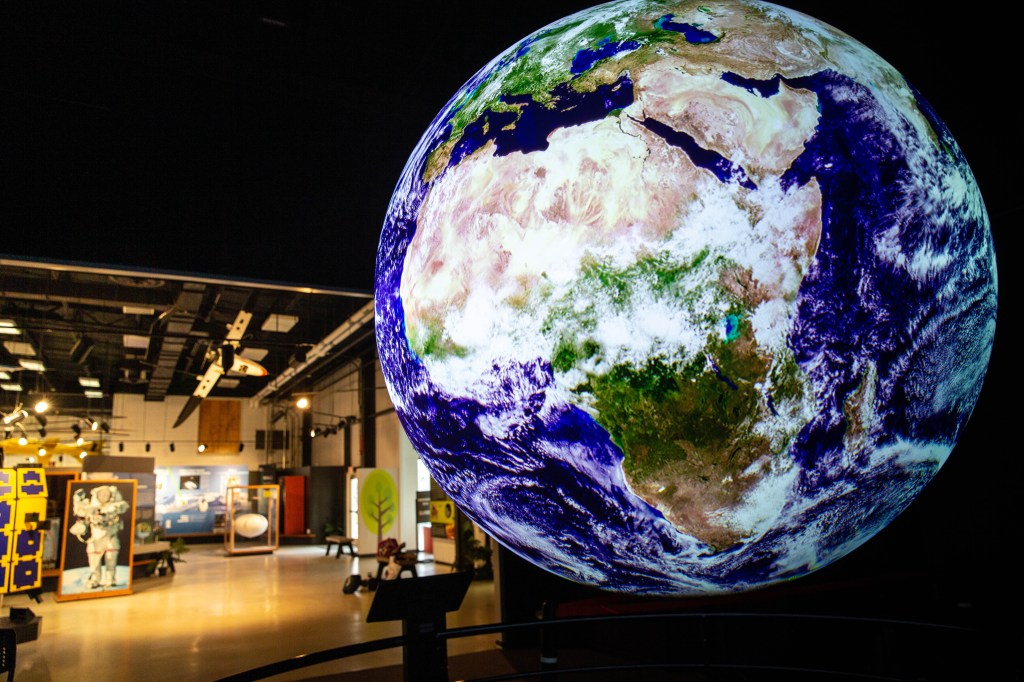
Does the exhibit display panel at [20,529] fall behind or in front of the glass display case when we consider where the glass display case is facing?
in front

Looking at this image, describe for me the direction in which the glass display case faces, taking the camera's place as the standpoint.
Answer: facing the viewer

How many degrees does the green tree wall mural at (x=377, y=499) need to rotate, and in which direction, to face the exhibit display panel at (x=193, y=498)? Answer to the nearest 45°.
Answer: approximately 135° to its right

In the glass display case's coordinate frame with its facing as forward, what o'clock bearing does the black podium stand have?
The black podium stand is roughly at 12 o'clock from the glass display case.

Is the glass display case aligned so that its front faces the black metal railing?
yes

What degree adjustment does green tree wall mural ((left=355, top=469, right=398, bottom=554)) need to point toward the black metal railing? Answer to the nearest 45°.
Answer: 0° — it already faces it

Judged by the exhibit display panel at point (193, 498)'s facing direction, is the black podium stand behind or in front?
in front

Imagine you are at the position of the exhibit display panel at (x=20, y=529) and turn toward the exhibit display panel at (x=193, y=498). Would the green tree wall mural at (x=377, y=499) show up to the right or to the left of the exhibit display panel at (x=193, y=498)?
right

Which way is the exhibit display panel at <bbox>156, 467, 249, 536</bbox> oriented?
toward the camera
